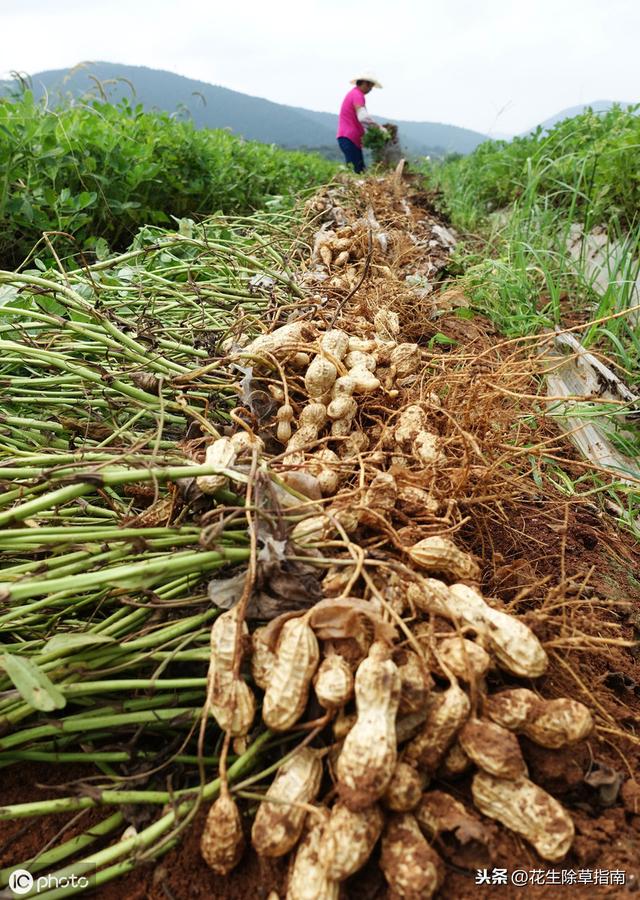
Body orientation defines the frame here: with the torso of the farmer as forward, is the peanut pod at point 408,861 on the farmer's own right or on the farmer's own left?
on the farmer's own right

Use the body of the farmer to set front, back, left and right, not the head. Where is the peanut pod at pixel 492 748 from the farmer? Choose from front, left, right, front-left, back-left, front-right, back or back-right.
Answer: right

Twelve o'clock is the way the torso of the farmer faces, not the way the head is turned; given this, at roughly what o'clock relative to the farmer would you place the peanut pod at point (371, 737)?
The peanut pod is roughly at 3 o'clock from the farmer.

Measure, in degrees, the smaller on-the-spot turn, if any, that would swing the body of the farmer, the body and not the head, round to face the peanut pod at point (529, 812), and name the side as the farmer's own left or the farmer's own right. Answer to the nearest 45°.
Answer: approximately 90° to the farmer's own right

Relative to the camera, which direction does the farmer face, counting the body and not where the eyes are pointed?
to the viewer's right

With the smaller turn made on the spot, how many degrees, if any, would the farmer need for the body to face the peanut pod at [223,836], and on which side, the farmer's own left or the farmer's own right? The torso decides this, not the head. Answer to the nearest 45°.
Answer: approximately 90° to the farmer's own right

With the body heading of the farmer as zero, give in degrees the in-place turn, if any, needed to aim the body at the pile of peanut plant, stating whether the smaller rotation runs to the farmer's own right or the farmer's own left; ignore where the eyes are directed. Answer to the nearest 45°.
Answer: approximately 90° to the farmer's own right

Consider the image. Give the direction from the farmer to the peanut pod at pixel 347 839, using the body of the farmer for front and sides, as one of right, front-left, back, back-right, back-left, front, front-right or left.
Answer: right

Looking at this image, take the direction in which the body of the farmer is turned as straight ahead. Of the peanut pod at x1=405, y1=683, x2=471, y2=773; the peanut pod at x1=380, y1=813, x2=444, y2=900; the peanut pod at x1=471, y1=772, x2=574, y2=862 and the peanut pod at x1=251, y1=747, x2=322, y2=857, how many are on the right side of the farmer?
4

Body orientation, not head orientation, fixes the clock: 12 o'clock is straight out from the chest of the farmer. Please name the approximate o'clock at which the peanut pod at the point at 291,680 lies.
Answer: The peanut pod is roughly at 3 o'clock from the farmer.

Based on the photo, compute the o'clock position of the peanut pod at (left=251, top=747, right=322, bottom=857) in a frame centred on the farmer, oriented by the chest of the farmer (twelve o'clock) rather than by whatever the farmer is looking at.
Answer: The peanut pod is roughly at 3 o'clock from the farmer.
